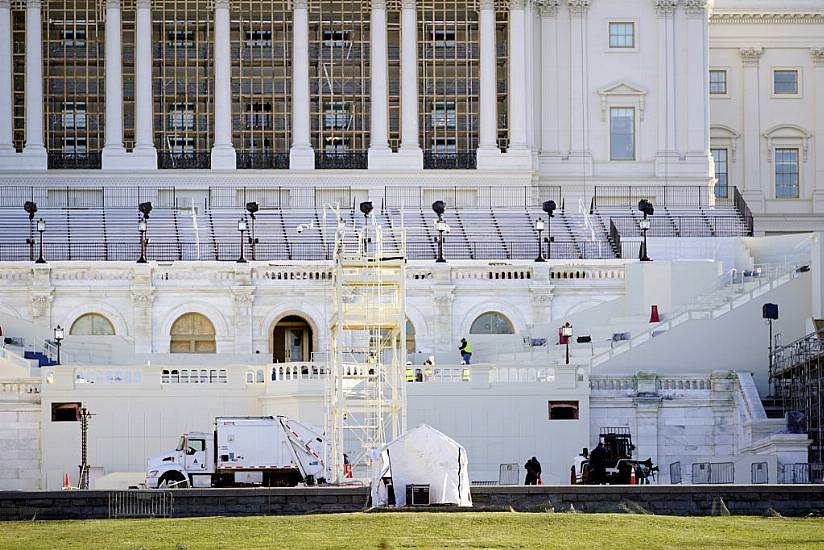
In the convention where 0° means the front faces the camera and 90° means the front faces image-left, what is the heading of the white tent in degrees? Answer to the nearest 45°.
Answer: approximately 0°

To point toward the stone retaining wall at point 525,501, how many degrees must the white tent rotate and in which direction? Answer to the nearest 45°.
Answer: approximately 135° to its left

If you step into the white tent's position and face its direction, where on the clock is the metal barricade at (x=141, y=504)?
The metal barricade is roughly at 3 o'clock from the white tent.
